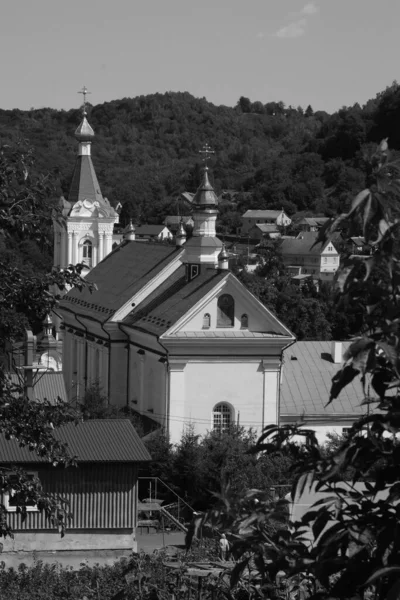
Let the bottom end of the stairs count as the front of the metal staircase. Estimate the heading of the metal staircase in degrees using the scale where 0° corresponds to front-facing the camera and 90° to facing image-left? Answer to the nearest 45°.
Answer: approximately 270°

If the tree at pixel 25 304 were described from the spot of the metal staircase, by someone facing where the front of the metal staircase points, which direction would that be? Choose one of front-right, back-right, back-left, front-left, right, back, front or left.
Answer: right

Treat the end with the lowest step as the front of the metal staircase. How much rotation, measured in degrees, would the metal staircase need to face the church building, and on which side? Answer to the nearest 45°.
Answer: approximately 90° to its left
